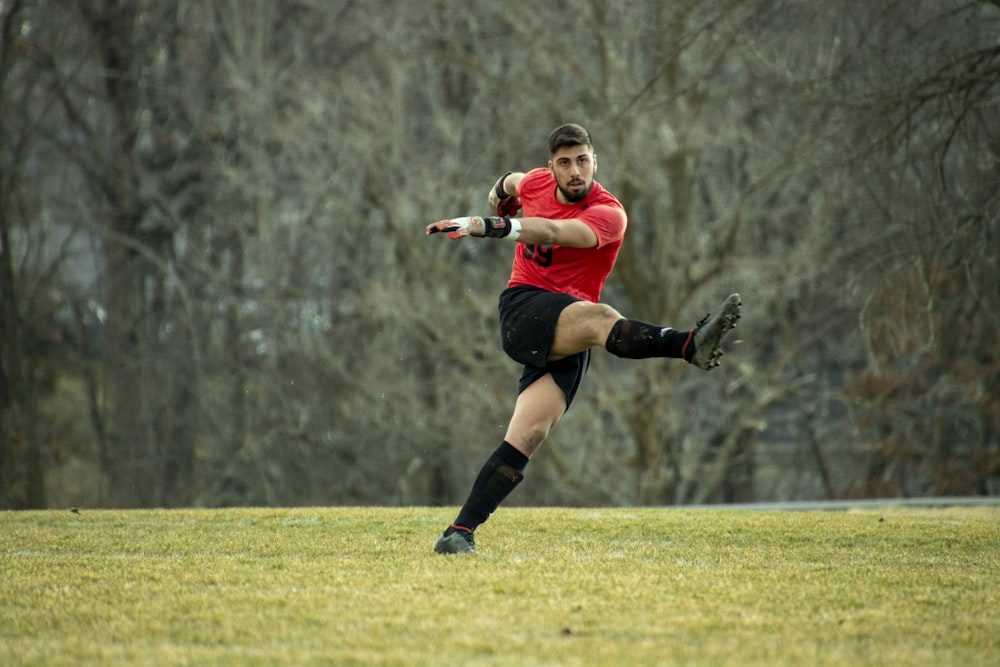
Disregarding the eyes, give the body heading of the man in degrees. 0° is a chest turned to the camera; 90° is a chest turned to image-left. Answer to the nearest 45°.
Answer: approximately 0°
